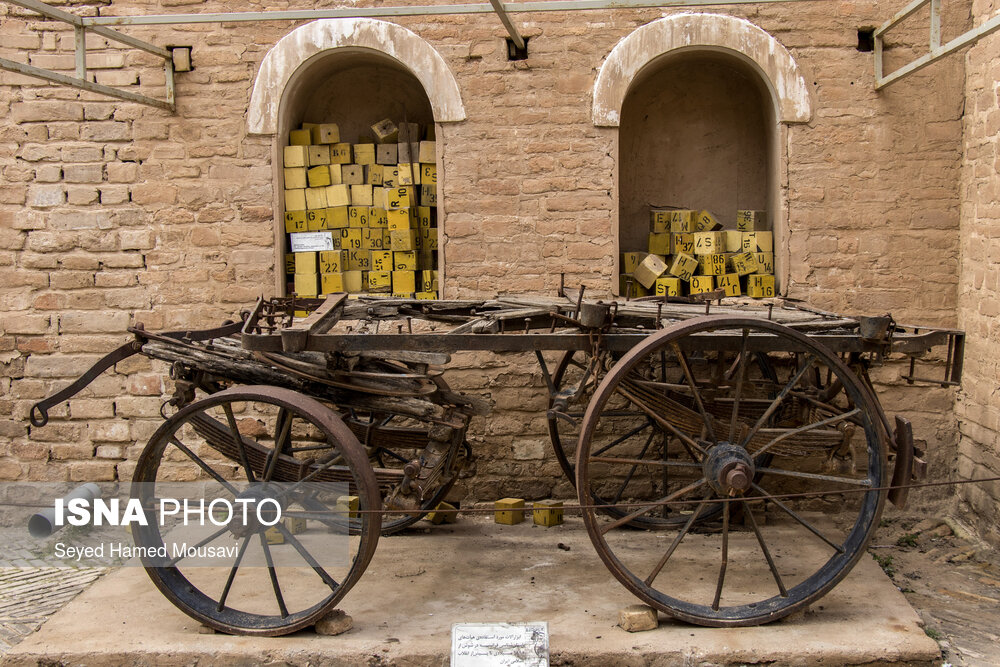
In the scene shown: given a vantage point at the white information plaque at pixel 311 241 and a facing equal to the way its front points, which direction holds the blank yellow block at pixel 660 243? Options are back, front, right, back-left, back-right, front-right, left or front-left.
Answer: left

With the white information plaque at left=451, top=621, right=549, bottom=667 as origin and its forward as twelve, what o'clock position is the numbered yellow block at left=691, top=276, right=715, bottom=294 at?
The numbered yellow block is roughly at 7 o'clock from the white information plaque.

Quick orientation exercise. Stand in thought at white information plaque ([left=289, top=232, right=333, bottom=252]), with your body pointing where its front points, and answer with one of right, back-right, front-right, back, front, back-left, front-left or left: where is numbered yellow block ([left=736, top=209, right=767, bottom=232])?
left

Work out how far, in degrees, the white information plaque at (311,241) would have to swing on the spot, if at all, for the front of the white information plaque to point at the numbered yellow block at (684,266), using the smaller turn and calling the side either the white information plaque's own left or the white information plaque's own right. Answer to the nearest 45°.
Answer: approximately 90° to the white information plaque's own left

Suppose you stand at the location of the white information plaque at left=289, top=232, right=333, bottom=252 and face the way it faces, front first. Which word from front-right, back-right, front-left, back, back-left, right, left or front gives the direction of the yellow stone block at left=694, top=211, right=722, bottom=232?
left

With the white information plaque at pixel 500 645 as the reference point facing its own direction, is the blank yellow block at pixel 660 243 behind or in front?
behind

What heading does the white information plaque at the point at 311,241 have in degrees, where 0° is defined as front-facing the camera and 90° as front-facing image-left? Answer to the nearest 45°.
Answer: approximately 0°

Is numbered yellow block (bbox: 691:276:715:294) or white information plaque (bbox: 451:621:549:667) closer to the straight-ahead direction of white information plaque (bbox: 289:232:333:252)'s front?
the white information plaque

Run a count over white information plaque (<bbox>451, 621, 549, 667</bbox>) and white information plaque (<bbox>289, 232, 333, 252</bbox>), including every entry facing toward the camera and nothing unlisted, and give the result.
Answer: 2

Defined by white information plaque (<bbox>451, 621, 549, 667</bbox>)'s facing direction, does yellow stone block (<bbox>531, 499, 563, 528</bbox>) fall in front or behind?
behind

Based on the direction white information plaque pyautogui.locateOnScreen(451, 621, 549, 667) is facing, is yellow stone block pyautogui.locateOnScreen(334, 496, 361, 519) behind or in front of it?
behind
